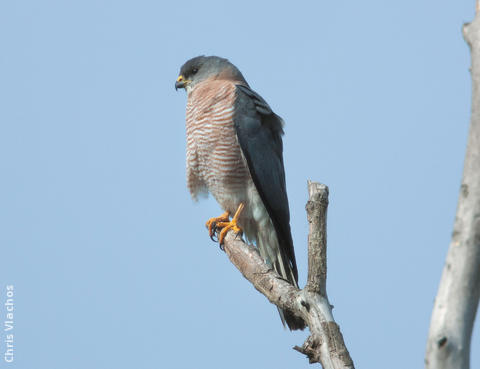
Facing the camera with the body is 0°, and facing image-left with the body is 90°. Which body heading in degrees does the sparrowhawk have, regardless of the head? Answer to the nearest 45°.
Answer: approximately 45°
